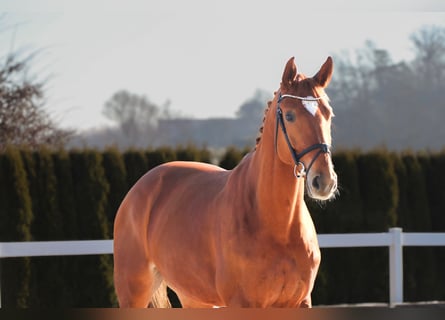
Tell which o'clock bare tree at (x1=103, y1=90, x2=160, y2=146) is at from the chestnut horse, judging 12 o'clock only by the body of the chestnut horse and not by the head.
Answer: The bare tree is roughly at 7 o'clock from the chestnut horse.

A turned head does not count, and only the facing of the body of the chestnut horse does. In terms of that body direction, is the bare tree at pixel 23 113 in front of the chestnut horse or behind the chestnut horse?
behind

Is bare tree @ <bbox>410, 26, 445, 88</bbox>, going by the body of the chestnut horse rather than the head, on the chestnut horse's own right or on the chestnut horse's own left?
on the chestnut horse's own left

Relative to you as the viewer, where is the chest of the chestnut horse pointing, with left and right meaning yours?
facing the viewer and to the right of the viewer

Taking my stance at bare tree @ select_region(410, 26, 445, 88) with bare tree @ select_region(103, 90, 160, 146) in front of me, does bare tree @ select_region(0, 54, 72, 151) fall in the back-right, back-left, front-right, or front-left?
front-left

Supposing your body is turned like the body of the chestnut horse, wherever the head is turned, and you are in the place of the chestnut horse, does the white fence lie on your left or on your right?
on your left

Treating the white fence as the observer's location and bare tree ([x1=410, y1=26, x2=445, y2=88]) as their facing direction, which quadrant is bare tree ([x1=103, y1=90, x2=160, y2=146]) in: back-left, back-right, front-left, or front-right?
front-left
